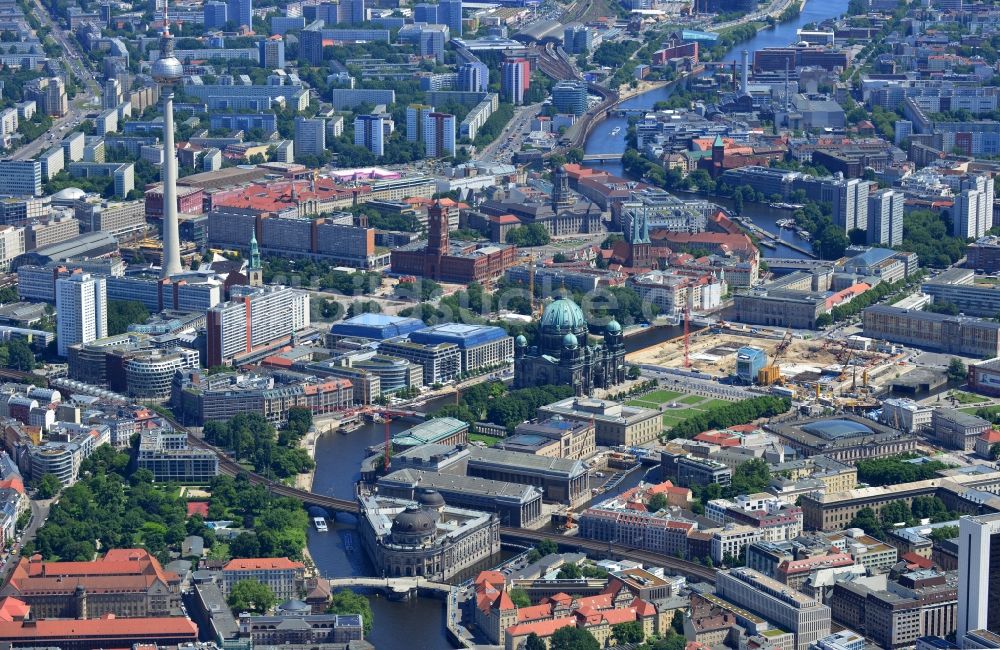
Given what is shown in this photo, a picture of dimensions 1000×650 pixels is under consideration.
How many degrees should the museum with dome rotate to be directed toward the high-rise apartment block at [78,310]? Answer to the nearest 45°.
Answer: approximately 135° to its right

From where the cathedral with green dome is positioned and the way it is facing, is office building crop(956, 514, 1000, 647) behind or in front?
in front

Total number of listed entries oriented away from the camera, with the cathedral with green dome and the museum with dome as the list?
0

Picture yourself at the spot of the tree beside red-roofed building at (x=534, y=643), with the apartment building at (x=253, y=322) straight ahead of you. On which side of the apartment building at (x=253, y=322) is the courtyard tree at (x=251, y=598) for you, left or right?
left

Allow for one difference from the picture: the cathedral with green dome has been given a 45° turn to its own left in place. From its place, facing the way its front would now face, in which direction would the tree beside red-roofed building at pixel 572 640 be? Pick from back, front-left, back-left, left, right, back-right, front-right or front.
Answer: right

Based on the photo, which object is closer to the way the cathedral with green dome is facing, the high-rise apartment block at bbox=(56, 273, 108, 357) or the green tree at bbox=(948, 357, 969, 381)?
the green tree

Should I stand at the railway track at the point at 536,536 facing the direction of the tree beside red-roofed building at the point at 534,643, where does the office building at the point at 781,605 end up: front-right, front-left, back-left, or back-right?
front-left

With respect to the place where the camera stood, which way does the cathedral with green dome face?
facing the viewer and to the right of the viewer

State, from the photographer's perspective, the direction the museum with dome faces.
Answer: facing the viewer

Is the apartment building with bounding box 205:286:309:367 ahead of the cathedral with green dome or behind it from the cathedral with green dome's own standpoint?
behind

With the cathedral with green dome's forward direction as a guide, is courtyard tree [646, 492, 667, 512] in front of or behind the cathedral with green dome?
in front

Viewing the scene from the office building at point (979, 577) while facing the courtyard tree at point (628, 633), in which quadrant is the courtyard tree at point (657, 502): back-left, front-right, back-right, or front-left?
front-right

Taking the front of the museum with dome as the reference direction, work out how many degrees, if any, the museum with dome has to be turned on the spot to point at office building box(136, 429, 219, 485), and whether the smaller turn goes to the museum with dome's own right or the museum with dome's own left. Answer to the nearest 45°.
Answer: approximately 135° to the museum with dome's own right

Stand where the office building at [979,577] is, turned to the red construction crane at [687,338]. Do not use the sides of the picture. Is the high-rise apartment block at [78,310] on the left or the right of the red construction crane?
left

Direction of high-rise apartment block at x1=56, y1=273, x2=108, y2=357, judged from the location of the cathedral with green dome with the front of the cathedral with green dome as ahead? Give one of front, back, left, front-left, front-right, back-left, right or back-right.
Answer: back-right

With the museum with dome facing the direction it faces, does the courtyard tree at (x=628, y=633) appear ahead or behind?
ahead
